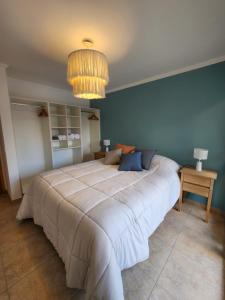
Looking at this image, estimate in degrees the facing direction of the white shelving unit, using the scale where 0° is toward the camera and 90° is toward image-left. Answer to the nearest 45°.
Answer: approximately 315°

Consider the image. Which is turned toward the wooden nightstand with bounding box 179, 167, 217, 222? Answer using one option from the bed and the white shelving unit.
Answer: the white shelving unit

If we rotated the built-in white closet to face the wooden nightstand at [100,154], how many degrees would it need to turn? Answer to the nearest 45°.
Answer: approximately 45° to its left

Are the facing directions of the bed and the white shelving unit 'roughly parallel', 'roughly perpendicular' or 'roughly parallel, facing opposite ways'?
roughly perpendicular

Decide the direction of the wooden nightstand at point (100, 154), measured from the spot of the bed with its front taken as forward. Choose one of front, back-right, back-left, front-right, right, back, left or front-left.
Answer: back-right

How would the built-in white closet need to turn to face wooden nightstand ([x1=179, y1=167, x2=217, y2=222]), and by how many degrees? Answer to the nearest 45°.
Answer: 0° — it already faces it

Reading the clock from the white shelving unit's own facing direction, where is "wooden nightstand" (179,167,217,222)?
The wooden nightstand is roughly at 12 o'clock from the white shelving unit.
